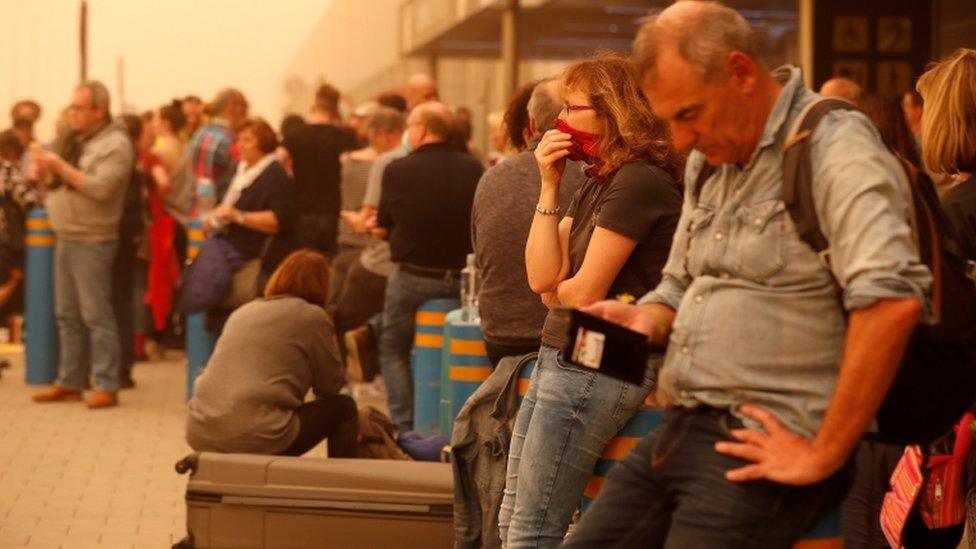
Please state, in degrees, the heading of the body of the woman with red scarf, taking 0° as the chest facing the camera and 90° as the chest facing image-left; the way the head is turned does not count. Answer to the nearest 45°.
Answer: approximately 90°

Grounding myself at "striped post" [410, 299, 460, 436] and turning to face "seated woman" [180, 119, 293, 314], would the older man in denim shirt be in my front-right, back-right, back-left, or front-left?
back-left

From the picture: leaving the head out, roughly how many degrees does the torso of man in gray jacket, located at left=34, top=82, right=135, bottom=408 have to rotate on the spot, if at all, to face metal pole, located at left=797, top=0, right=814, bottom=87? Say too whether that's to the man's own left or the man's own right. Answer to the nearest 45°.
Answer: approximately 135° to the man's own left

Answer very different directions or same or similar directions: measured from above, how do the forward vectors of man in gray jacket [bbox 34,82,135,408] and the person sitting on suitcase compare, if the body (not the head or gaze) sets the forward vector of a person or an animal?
very different directions

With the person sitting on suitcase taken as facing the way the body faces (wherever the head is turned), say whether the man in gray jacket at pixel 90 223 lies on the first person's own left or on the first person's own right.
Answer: on the first person's own left

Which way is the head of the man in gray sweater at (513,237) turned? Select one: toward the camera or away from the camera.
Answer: away from the camera

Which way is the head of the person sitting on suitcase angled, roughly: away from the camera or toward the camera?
away from the camera

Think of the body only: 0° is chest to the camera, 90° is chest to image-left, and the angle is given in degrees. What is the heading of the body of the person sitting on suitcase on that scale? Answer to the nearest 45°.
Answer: approximately 225°
